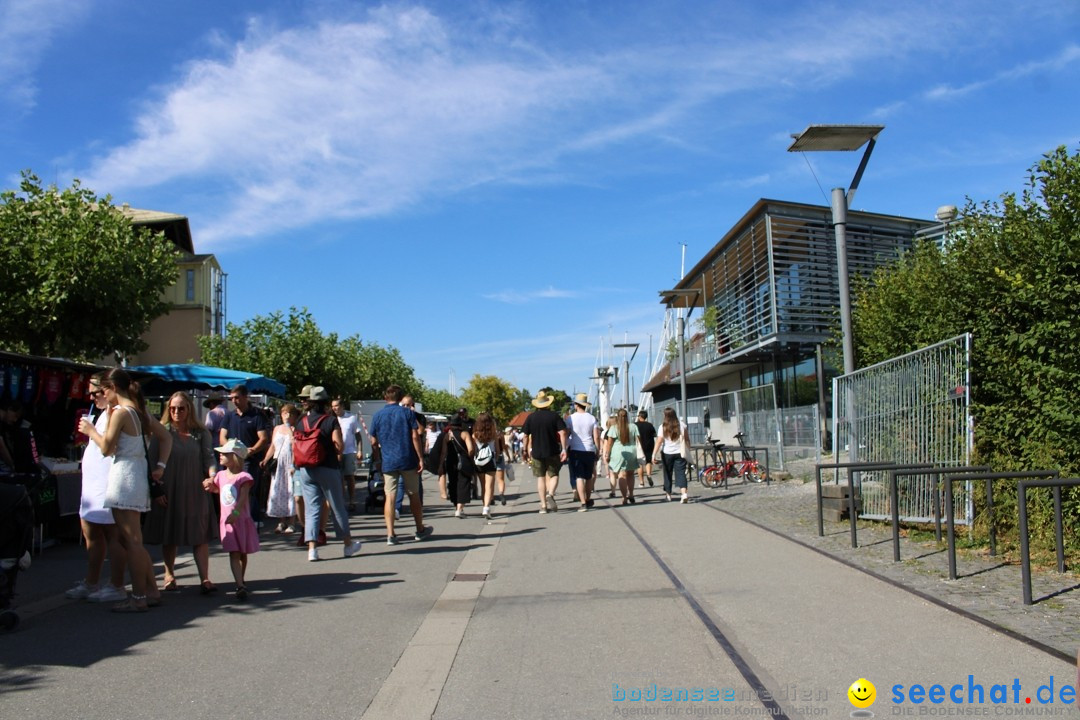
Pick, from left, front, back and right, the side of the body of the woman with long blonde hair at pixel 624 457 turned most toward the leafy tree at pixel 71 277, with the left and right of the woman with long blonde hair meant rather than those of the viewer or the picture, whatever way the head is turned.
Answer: left

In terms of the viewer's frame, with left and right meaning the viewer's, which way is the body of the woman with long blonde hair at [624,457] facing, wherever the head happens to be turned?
facing away from the viewer

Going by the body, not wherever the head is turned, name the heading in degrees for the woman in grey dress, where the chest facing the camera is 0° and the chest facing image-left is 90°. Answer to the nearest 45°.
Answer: approximately 0°
